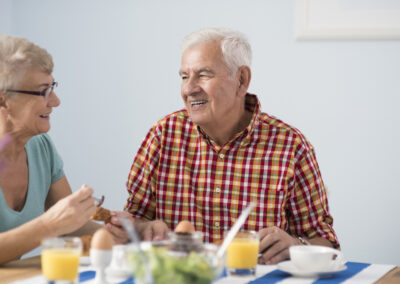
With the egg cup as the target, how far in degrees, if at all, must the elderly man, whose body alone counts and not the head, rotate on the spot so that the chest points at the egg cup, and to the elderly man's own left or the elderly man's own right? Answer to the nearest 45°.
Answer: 0° — they already face it

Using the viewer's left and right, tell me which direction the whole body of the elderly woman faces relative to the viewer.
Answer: facing the viewer and to the right of the viewer

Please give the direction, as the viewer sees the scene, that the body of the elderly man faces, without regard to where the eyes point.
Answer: toward the camera

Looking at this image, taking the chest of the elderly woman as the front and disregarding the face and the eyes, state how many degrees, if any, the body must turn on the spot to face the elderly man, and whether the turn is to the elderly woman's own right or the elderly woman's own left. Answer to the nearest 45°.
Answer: approximately 45° to the elderly woman's own left

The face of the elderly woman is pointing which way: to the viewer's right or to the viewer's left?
to the viewer's right

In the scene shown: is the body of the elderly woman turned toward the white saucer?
yes

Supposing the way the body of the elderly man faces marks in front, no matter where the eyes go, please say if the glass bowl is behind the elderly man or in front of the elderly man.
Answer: in front

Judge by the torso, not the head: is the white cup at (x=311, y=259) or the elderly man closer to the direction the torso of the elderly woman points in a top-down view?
the white cup

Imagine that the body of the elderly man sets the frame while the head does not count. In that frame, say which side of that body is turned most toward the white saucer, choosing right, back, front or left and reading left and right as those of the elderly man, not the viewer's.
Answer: front

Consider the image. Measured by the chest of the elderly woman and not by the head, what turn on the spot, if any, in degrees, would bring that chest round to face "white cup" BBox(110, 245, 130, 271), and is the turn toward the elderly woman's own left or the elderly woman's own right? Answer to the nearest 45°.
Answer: approximately 45° to the elderly woman's own right

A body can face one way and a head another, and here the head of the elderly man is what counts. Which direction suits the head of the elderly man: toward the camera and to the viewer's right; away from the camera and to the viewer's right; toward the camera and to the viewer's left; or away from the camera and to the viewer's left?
toward the camera and to the viewer's left
